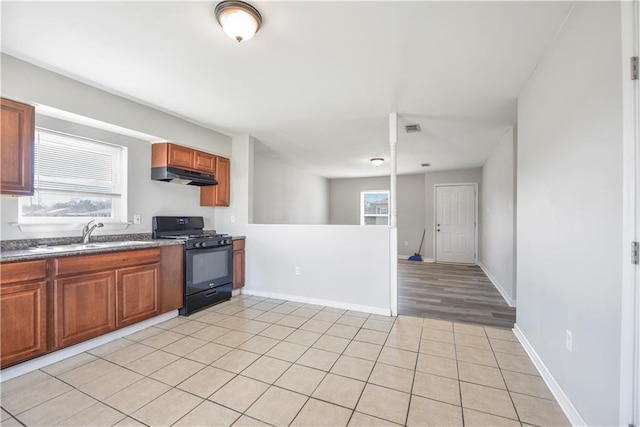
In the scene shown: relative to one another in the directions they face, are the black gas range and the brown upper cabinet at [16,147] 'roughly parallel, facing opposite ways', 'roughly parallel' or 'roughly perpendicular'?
roughly parallel

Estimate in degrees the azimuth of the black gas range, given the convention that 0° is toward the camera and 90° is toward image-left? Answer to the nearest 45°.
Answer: approximately 315°

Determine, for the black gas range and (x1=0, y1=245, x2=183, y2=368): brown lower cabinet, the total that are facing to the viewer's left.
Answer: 0

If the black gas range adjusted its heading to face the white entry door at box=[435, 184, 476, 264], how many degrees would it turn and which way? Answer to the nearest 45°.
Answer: approximately 45° to its left

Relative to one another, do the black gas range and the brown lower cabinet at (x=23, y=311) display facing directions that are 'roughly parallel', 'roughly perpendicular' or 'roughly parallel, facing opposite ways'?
roughly parallel

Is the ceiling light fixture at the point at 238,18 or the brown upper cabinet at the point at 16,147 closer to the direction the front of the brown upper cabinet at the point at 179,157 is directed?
the ceiling light fixture

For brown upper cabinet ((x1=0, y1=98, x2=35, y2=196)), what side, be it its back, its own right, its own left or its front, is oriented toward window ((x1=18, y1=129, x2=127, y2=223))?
left

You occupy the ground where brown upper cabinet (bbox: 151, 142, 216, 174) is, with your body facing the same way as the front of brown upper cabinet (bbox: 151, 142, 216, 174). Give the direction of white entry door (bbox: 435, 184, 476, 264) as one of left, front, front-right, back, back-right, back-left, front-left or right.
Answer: front-left

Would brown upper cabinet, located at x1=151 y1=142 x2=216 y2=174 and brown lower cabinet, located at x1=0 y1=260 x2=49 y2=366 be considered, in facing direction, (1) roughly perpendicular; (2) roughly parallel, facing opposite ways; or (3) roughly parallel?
roughly parallel

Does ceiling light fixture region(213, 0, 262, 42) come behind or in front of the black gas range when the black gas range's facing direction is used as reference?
in front

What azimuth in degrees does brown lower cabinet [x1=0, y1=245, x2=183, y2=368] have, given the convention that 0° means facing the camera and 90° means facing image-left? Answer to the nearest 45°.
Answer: approximately 315°

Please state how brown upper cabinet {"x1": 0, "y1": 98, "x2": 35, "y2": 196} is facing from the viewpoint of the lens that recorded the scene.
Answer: facing the viewer and to the right of the viewer
